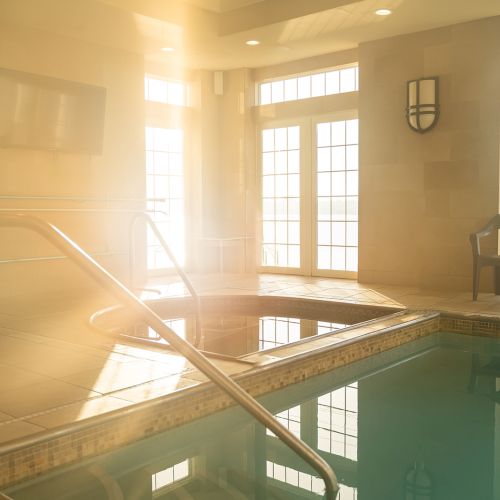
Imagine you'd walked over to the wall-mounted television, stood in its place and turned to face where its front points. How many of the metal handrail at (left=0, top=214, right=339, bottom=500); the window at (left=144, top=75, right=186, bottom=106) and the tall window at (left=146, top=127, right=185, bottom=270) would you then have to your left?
2

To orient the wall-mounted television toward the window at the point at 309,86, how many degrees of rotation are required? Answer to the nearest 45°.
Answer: approximately 45° to its left

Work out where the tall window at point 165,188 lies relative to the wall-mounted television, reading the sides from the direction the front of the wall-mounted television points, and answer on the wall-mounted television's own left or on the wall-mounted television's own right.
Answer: on the wall-mounted television's own left

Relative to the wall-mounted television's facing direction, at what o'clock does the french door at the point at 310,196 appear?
The french door is roughly at 10 o'clock from the wall-mounted television.

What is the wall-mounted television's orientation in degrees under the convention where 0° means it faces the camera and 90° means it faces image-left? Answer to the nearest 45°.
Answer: approximately 315°

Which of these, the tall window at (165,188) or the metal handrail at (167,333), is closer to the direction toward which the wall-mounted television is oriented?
the metal handrail

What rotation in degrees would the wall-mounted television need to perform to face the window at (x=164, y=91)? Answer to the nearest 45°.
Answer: approximately 90° to its left
